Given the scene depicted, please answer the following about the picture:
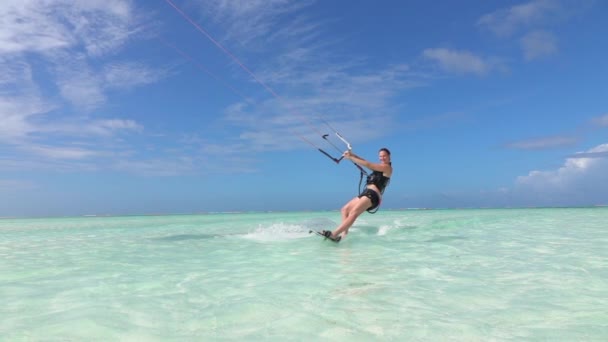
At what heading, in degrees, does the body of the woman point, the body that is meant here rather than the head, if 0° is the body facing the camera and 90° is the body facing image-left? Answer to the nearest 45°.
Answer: approximately 90°
